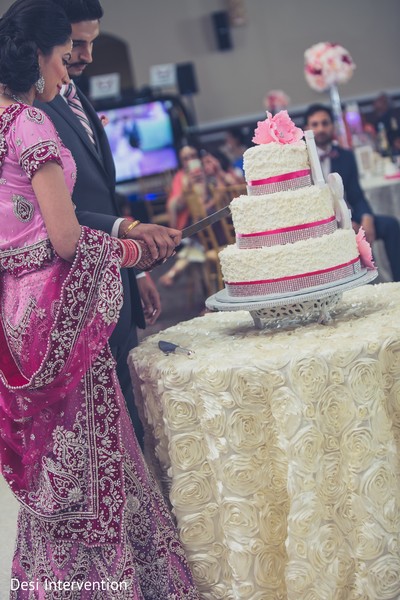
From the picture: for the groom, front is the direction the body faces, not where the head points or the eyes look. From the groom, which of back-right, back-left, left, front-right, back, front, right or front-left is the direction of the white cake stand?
front

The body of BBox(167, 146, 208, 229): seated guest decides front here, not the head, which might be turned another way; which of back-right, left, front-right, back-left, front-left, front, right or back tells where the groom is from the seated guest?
front-right

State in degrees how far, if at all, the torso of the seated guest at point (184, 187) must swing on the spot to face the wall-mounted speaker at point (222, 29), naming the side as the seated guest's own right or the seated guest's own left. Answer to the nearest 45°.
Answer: approximately 135° to the seated guest's own left

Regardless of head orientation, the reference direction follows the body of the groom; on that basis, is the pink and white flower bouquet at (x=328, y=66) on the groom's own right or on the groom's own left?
on the groom's own left

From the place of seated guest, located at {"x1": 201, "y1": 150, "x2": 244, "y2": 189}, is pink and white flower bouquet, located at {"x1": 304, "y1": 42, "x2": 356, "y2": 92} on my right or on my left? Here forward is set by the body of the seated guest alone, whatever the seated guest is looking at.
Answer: on my left

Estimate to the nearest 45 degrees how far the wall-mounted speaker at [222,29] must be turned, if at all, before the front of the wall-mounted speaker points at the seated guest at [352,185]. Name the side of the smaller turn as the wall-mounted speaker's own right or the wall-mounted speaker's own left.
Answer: approximately 45° to the wall-mounted speaker's own left

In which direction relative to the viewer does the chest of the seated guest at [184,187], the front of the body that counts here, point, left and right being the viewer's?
facing the viewer and to the right of the viewer

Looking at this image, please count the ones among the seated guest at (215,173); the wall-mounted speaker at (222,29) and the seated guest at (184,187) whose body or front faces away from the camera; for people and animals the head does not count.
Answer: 0

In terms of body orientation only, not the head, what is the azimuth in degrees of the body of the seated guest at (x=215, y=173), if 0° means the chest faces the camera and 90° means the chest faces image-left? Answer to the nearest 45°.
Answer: approximately 45°

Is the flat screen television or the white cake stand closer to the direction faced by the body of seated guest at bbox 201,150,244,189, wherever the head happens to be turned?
the white cake stand

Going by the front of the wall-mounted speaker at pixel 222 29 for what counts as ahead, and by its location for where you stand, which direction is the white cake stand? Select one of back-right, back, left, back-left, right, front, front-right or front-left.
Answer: front-left
